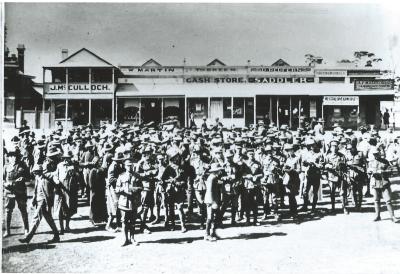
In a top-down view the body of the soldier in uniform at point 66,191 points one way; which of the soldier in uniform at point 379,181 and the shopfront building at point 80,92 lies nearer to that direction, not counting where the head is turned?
the soldier in uniform

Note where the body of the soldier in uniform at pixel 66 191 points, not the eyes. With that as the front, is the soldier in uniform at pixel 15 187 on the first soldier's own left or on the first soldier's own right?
on the first soldier's own right

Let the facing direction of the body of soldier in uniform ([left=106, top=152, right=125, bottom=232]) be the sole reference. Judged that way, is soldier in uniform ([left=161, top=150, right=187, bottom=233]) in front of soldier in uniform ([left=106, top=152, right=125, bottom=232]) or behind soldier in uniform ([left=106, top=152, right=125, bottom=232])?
in front

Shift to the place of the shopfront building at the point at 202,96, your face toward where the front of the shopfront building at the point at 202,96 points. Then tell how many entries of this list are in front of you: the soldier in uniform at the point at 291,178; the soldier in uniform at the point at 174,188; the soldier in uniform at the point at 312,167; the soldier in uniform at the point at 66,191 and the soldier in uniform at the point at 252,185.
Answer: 5

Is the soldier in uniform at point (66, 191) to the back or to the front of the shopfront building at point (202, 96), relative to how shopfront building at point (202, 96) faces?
to the front
